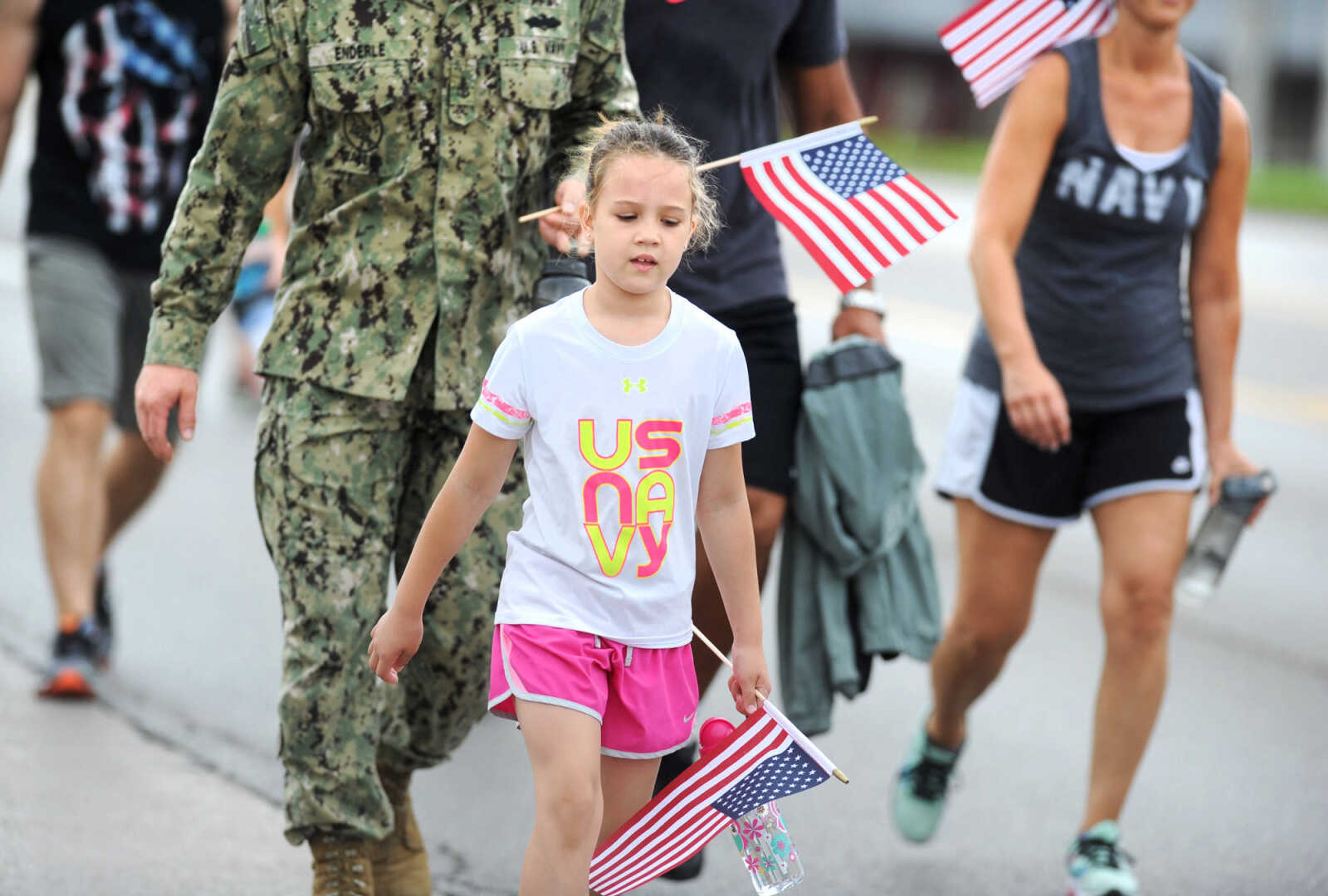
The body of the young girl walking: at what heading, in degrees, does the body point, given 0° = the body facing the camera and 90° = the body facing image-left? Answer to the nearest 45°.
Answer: approximately 0°

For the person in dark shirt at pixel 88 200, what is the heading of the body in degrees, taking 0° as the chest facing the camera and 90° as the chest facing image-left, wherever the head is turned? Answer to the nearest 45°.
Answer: approximately 0°

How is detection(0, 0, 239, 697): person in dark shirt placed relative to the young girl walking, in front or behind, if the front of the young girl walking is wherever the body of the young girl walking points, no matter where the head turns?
behind

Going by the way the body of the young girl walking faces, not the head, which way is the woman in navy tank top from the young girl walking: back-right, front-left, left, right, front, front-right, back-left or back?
back-left

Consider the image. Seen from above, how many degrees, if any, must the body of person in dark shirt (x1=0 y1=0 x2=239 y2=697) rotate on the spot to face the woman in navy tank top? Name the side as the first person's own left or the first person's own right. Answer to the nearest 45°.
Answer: approximately 45° to the first person's own left

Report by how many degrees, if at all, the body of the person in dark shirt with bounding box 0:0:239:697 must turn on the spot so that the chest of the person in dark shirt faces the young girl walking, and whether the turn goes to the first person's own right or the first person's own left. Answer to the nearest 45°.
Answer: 0° — they already face them

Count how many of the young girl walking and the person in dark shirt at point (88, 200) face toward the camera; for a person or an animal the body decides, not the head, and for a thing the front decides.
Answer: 2
